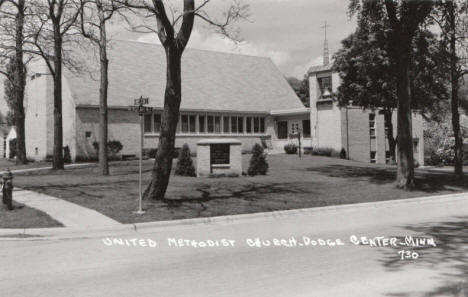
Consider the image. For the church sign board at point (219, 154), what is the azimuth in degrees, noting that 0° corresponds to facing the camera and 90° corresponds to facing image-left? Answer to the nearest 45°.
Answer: approximately 0°

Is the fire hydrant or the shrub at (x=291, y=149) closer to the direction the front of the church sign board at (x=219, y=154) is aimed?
the fire hydrant

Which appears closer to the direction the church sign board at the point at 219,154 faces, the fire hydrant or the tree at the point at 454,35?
the fire hydrant

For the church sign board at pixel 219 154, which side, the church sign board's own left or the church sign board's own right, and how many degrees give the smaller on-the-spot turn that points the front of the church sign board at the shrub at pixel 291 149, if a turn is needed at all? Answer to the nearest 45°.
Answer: approximately 180°

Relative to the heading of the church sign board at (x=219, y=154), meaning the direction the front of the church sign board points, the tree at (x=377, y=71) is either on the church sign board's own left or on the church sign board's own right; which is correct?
on the church sign board's own left

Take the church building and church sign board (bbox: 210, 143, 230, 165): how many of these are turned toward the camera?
2

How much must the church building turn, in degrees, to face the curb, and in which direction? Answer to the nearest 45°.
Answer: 0° — it already faces it

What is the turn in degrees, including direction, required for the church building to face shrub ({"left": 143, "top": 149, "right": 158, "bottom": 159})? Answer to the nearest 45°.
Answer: approximately 45° to its right

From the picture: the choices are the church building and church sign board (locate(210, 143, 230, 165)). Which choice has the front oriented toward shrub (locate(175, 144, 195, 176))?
the church building

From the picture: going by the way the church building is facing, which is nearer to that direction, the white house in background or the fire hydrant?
the fire hydrant

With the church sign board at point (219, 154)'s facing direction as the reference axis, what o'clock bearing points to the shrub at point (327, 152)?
The shrub is roughly at 7 o'clock from the church sign board.

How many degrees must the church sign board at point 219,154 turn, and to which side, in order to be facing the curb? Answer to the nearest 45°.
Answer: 0° — it already faces it
